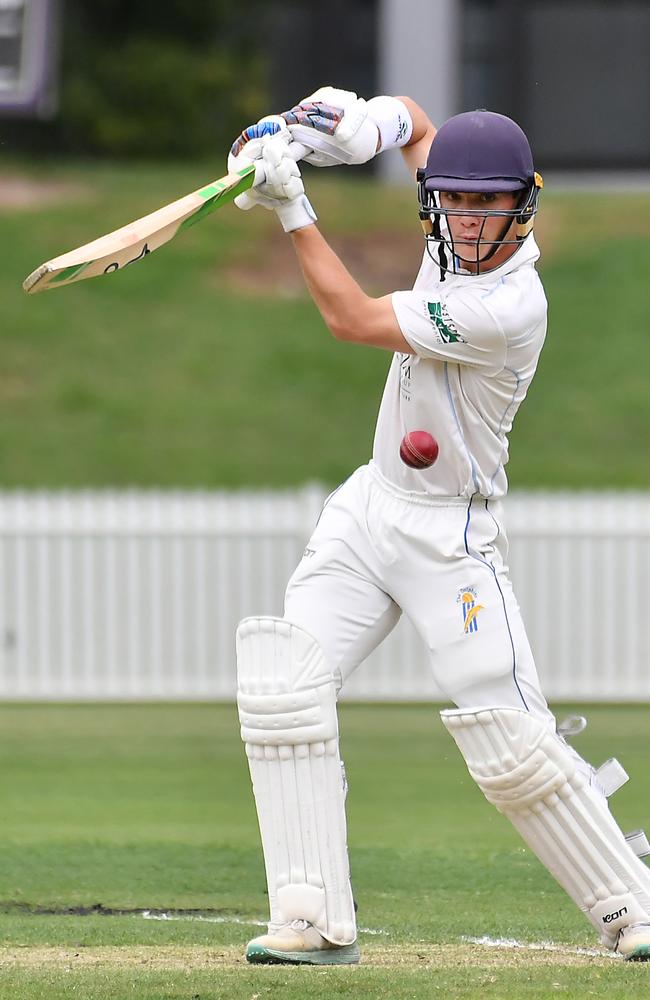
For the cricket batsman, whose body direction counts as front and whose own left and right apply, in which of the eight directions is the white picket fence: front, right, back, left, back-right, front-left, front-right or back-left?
back-right

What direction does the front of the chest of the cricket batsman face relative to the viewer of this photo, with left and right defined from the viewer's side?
facing the viewer and to the left of the viewer

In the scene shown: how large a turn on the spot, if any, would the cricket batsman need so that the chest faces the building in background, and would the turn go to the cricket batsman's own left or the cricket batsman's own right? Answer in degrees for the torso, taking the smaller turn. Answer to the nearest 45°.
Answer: approximately 135° to the cricket batsman's own right
